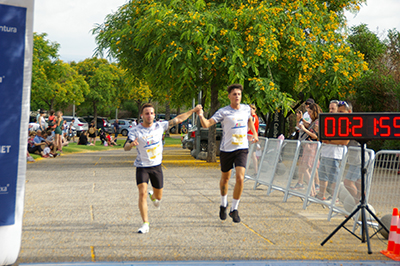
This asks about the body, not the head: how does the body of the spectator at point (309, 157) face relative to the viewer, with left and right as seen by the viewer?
facing to the left of the viewer

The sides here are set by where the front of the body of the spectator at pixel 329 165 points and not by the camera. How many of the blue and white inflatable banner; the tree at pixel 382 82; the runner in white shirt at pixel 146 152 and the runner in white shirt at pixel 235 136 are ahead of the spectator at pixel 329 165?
3

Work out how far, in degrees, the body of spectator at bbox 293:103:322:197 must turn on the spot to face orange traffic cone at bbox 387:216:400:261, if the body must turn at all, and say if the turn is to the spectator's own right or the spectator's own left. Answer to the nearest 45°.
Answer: approximately 90° to the spectator's own left

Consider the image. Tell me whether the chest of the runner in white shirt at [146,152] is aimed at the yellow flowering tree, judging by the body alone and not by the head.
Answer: no

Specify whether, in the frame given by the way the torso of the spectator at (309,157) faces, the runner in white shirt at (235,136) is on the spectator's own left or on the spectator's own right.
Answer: on the spectator's own left

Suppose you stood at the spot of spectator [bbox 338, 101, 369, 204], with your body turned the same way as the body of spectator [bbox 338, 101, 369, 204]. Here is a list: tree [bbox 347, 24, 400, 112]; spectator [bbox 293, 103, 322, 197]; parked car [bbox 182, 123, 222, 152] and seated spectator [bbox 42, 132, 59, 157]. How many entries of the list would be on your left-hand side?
0

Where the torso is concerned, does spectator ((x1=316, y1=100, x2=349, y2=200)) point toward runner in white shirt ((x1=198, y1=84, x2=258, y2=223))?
yes

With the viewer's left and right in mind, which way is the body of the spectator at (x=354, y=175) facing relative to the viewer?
facing to the left of the viewer

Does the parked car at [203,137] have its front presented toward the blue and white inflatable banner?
no

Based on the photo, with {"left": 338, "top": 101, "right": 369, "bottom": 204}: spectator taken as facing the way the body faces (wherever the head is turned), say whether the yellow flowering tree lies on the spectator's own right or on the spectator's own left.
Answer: on the spectator's own right

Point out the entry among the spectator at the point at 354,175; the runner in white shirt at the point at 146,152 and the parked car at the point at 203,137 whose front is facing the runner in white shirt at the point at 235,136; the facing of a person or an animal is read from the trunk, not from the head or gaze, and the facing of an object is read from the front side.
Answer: the spectator

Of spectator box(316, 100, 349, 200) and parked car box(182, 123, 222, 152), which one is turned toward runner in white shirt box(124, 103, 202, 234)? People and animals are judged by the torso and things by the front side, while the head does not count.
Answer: the spectator

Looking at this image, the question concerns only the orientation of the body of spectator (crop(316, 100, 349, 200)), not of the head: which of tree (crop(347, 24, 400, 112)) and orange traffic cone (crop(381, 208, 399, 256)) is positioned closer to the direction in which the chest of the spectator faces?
the orange traffic cone

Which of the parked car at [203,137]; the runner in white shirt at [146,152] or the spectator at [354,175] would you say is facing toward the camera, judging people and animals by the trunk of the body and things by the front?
the runner in white shirt

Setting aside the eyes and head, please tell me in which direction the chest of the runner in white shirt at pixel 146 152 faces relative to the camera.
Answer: toward the camera
